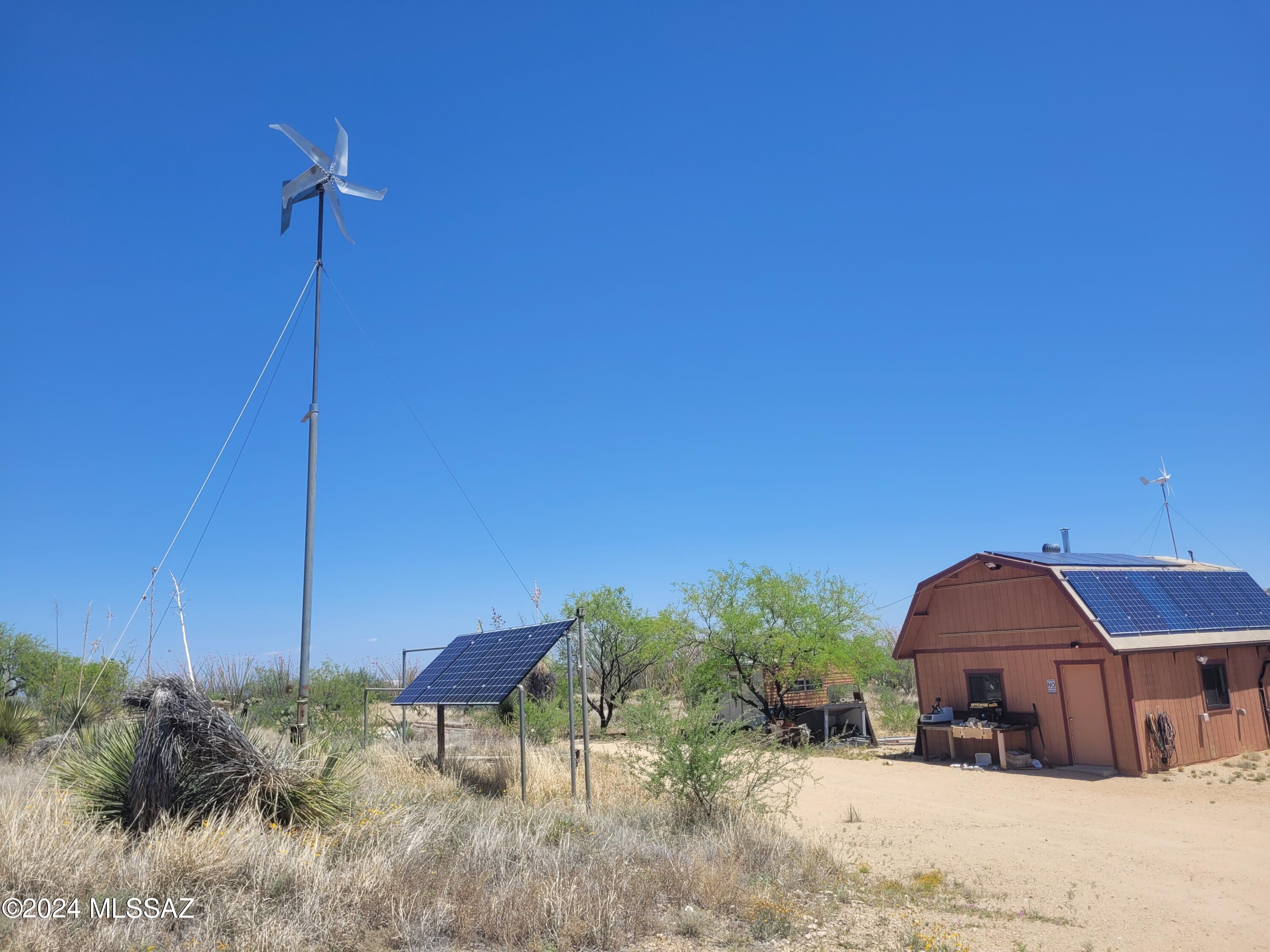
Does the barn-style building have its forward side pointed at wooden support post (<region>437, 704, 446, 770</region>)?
yes

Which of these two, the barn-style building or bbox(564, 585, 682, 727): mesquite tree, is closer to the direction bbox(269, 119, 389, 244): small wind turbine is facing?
the barn-style building

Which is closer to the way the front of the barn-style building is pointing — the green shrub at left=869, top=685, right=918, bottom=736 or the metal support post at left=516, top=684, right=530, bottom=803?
the metal support post

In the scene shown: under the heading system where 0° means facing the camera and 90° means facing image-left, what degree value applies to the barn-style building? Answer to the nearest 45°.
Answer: approximately 45°

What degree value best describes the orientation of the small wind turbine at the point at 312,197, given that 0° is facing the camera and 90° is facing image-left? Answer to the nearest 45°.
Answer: approximately 315°

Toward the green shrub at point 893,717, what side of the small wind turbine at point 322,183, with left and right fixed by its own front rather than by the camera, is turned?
left
